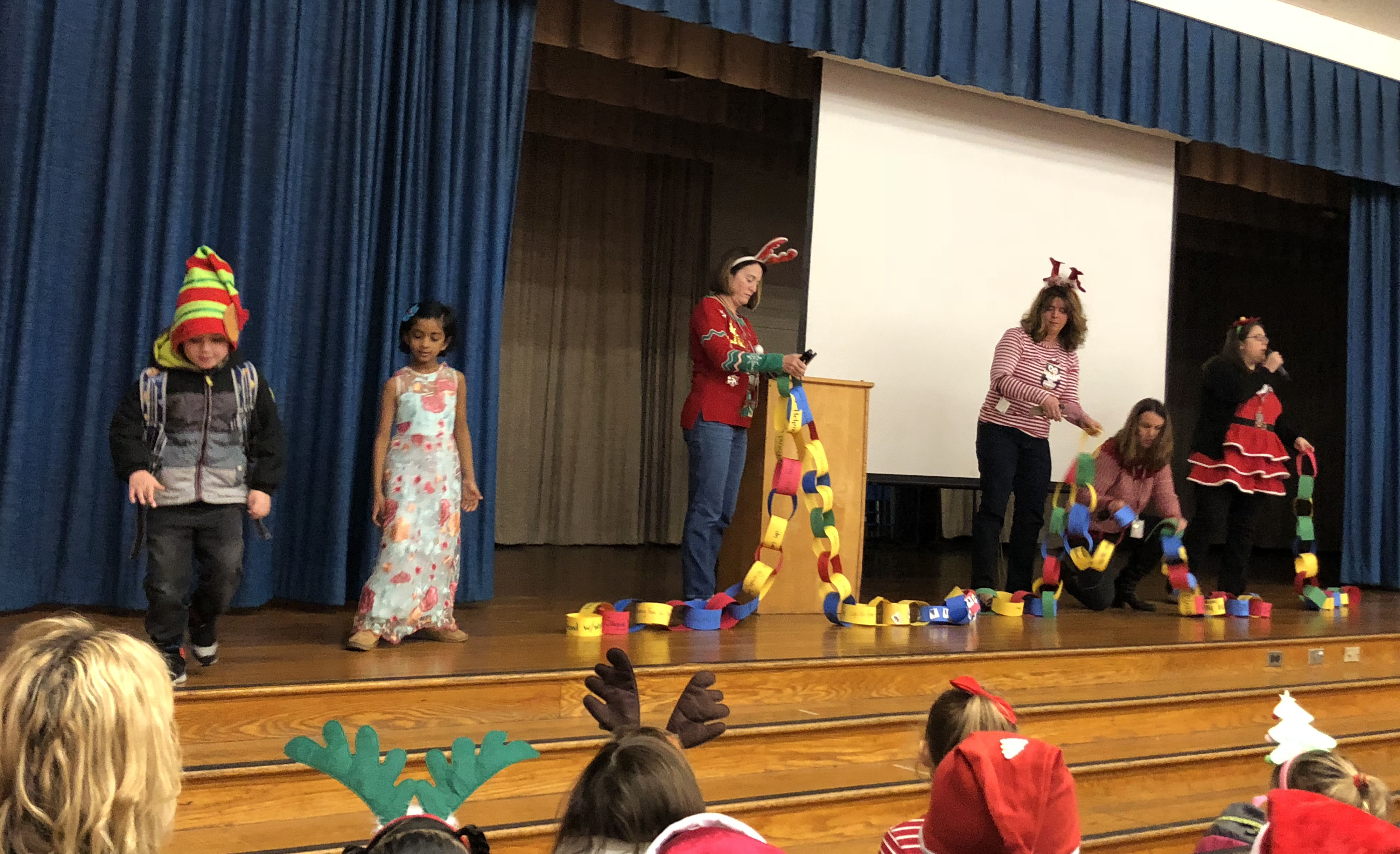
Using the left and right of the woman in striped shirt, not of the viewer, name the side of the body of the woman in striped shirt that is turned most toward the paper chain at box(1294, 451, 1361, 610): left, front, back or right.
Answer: left

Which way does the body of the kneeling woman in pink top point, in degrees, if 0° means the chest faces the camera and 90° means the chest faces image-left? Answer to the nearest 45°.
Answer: approximately 315°

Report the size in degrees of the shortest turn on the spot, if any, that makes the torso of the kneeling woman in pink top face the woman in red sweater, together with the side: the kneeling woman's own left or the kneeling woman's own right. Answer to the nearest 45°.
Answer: approximately 90° to the kneeling woman's own right

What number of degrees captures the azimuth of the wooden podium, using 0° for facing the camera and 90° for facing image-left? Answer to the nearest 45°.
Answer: approximately 315°

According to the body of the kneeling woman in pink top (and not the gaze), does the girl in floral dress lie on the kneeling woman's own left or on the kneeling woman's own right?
on the kneeling woman's own right

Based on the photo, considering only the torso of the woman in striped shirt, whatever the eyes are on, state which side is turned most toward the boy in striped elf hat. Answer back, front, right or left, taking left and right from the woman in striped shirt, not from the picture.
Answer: right

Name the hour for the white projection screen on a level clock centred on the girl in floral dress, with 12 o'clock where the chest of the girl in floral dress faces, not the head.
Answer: The white projection screen is roughly at 8 o'clock from the girl in floral dress.

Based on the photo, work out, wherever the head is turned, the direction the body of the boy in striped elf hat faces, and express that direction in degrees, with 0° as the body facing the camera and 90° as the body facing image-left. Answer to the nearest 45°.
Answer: approximately 0°

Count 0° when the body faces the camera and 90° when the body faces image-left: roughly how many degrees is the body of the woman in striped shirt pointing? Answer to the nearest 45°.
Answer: approximately 315°

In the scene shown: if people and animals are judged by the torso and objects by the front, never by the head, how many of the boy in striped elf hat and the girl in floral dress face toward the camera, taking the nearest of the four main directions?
2

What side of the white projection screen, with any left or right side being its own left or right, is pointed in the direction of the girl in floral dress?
right
